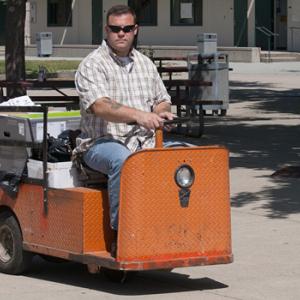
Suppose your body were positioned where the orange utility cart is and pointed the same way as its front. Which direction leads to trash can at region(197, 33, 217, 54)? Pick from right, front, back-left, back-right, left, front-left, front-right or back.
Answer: back-left

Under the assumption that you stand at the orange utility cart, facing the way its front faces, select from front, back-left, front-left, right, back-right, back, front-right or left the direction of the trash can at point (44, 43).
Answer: back-left

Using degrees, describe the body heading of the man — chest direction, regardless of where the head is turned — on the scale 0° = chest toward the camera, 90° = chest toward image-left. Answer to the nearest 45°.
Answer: approximately 315°

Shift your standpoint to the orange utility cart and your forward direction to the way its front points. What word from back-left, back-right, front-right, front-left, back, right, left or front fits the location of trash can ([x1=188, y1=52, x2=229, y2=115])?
back-left
